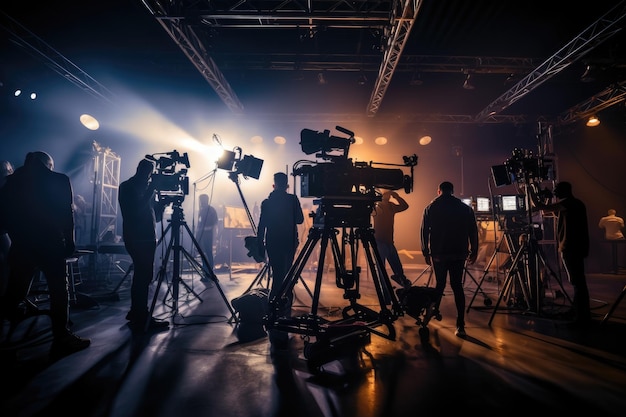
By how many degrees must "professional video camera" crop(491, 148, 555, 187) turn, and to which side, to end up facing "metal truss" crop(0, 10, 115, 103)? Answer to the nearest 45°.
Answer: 0° — it already faces it

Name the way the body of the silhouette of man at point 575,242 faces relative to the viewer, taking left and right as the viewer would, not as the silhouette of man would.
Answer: facing to the left of the viewer

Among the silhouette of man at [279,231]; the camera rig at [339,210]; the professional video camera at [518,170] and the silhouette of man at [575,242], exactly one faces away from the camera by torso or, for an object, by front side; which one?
the silhouette of man at [279,231]

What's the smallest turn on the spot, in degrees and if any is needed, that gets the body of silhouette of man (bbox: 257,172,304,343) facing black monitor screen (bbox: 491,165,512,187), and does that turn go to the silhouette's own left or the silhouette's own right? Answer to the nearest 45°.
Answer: approximately 90° to the silhouette's own right

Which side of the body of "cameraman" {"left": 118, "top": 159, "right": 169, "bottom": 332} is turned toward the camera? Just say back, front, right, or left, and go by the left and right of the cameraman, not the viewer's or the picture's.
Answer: right

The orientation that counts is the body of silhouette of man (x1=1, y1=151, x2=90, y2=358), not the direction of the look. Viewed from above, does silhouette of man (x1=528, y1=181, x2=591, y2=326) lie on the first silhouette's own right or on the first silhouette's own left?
on the first silhouette's own right

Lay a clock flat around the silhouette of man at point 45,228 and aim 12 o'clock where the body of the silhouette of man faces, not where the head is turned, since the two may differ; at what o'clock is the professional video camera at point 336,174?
The professional video camera is roughly at 3 o'clock from the silhouette of man.

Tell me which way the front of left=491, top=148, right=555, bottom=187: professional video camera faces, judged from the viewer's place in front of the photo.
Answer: facing to the left of the viewer

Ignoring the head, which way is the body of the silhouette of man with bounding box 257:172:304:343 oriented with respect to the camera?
away from the camera

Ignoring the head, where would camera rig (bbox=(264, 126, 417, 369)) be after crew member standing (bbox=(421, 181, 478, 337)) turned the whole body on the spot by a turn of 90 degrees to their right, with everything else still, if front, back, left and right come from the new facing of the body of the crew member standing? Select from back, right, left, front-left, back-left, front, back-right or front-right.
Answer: back-right

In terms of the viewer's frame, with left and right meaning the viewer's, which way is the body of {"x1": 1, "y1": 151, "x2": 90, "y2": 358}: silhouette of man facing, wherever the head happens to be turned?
facing away from the viewer and to the right of the viewer

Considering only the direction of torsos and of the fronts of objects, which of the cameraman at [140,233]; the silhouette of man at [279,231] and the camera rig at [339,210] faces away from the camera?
the silhouette of man

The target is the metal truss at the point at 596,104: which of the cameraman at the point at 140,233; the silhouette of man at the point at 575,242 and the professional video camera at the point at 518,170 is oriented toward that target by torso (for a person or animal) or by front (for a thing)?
the cameraman

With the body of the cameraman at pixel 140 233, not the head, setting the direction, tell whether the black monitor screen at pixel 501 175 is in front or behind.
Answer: in front
